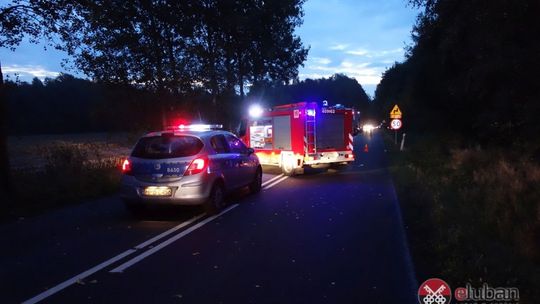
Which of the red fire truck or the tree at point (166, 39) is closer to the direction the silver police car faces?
the red fire truck

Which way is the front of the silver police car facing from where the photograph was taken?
facing away from the viewer and to the right of the viewer

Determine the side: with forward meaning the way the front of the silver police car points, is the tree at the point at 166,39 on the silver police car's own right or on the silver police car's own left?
on the silver police car's own left

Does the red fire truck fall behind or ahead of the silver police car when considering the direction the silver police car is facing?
ahead

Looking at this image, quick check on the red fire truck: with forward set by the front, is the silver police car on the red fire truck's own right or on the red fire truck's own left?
on the red fire truck's own left
